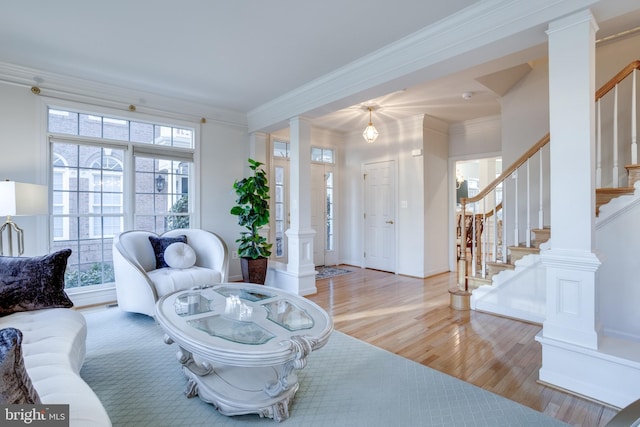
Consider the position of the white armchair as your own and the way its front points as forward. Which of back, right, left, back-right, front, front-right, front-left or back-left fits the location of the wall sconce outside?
back-left

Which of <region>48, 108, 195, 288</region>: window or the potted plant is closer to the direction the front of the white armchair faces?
the potted plant

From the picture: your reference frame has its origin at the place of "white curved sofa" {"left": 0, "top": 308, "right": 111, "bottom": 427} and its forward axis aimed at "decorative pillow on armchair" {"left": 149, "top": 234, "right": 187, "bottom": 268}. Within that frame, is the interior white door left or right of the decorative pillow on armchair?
right

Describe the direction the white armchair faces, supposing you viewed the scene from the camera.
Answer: facing the viewer and to the right of the viewer

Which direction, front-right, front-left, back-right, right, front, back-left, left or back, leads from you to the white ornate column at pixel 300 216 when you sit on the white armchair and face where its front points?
front-left

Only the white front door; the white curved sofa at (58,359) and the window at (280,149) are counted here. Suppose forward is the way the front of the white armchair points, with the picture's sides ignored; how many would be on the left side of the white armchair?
2

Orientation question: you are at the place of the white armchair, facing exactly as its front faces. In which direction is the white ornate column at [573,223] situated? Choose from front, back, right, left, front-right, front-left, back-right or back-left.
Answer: front

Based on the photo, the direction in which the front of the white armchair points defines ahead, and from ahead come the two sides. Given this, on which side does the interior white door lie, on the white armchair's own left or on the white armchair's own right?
on the white armchair's own left

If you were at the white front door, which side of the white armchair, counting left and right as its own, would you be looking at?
left

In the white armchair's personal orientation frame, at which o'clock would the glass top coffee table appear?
The glass top coffee table is roughly at 1 o'clock from the white armchair.

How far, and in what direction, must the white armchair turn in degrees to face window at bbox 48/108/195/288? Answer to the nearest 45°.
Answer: approximately 180°

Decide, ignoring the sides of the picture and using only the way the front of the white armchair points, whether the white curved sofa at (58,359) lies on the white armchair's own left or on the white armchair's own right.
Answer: on the white armchair's own right

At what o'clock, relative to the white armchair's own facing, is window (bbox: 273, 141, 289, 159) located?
The window is roughly at 9 o'clock from the white armchair.
